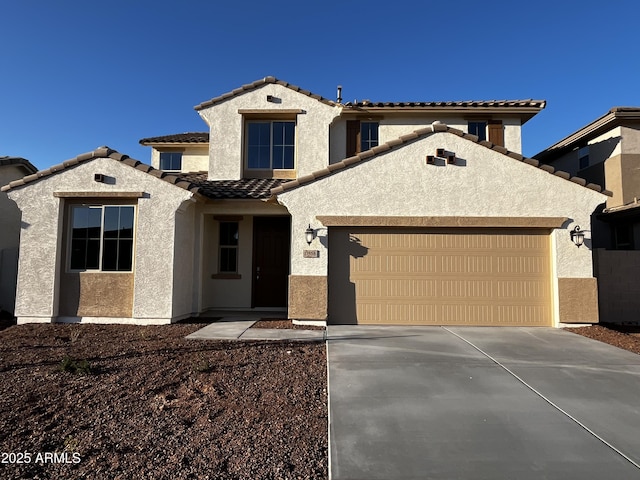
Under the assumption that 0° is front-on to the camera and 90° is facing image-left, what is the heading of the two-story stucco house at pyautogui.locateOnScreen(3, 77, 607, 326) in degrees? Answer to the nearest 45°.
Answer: approximately 0°

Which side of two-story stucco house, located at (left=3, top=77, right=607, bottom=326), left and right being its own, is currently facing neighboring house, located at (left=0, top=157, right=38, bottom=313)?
right

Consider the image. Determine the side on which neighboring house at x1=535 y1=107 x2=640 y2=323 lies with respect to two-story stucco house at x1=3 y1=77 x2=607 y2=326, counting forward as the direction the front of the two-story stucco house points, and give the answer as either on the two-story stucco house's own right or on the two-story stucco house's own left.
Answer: on the two-story stucco house's own left

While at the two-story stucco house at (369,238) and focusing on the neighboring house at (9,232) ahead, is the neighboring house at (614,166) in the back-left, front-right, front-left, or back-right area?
back-right
